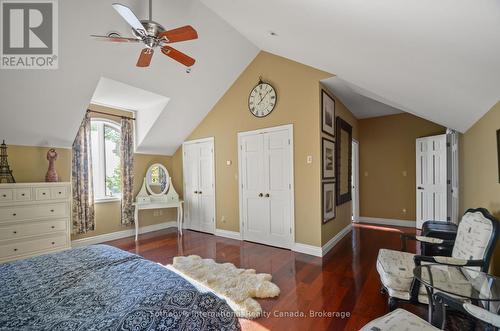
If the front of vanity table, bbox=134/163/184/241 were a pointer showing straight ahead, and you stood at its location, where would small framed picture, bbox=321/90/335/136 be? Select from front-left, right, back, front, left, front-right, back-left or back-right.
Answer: front-left

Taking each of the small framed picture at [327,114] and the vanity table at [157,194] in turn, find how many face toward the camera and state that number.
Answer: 1

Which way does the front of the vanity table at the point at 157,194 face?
toward the camera

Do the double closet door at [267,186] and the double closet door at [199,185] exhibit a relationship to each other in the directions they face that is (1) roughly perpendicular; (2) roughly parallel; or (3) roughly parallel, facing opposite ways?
roughly parallel

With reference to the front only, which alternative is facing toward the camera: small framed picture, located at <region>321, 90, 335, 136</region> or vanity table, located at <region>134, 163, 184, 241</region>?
the vanity table

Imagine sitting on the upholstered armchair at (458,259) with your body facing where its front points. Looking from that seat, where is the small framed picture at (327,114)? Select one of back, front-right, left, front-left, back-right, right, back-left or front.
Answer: right

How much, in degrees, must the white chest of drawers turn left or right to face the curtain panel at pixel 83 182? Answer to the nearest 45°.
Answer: approximately 90° to its left

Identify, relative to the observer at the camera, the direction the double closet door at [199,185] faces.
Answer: facing the viewer and to the left of the viewer

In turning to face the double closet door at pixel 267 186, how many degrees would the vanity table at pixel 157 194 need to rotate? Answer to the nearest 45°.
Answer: approximately 45° to its left

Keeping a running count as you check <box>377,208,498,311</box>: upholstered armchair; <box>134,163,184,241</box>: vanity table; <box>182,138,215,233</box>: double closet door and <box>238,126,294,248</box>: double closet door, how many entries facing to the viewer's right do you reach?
0
